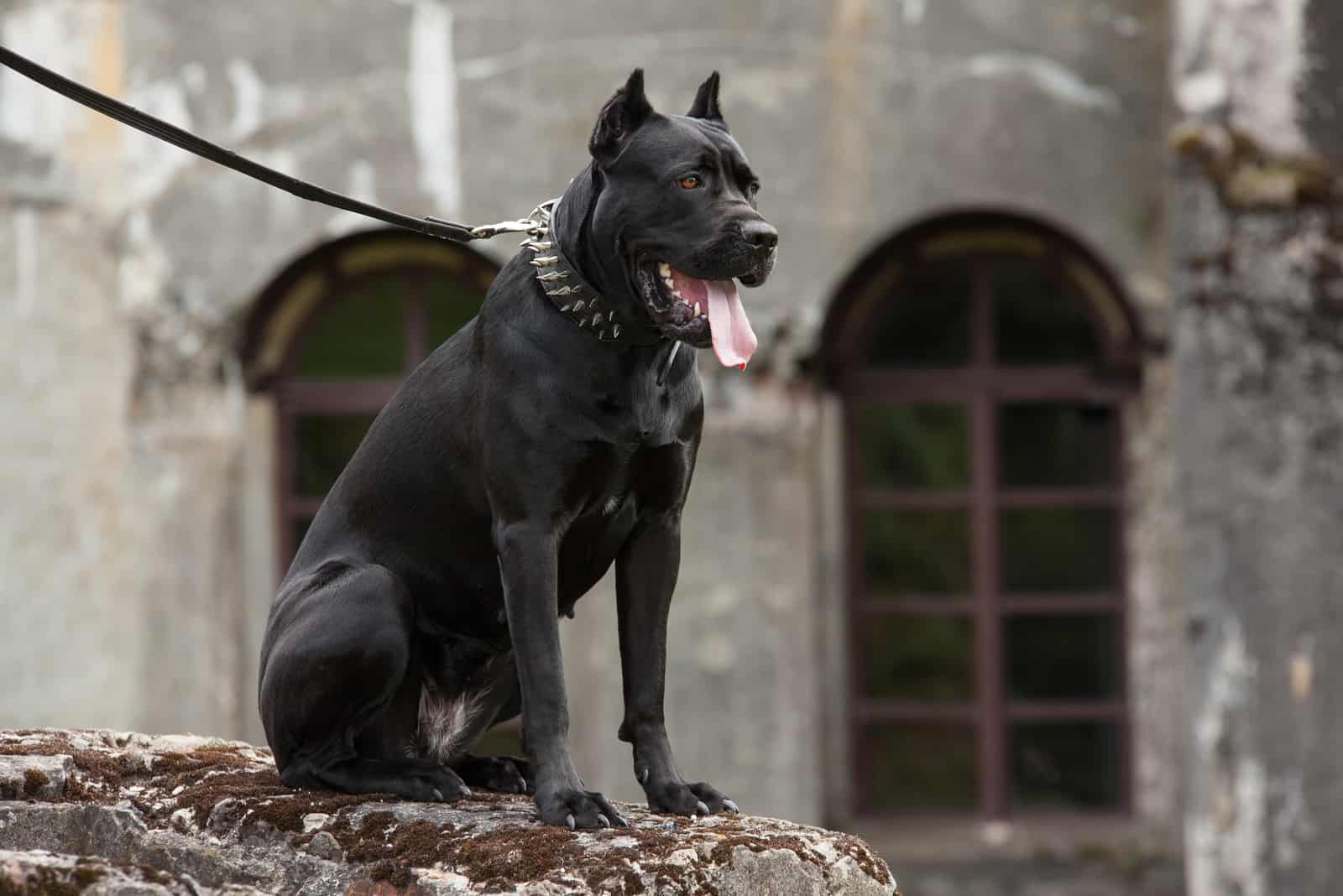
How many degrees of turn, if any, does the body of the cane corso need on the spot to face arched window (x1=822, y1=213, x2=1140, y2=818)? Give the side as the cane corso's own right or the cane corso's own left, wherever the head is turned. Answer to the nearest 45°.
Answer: approximately 135° to the cane corso's own left

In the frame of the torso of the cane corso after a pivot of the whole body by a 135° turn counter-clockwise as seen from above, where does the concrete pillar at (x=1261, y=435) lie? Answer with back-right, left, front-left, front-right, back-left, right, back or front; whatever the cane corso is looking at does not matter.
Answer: front-right

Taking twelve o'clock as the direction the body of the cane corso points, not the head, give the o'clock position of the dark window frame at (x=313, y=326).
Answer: The dark window frame is roughly at 7 o'clock from the cane corso.

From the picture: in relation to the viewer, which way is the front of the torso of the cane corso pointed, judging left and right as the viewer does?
facing the viewer and to the right of the viewer
